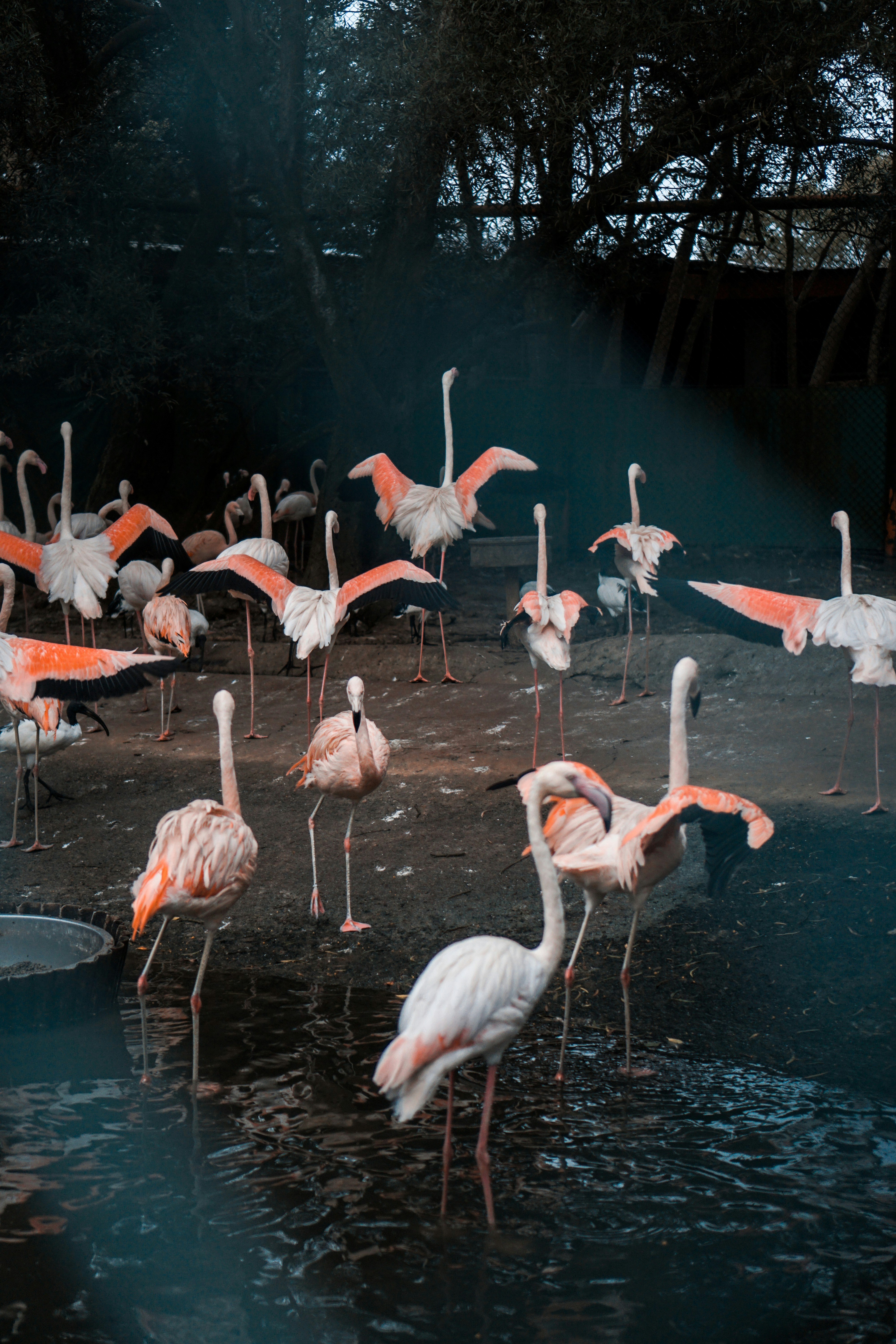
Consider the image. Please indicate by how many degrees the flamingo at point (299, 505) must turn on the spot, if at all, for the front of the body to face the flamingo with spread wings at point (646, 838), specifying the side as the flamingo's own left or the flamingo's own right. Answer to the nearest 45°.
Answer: approximately 90° to the flamingo's own right

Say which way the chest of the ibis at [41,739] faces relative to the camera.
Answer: to the viewer's right

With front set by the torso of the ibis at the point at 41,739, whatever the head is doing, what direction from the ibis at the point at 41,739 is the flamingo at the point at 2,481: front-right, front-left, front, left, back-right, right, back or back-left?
left

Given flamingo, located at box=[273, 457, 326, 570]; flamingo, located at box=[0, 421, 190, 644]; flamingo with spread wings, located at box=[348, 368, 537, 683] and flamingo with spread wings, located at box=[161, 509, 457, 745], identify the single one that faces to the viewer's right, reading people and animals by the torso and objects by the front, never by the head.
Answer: flamingo, located at box=[273, 457, 326, 570]

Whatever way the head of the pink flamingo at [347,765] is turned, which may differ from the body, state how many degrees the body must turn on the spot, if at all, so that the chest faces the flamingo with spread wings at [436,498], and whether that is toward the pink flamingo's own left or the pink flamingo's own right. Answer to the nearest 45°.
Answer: approximately 135° to the pink flamingo's own left

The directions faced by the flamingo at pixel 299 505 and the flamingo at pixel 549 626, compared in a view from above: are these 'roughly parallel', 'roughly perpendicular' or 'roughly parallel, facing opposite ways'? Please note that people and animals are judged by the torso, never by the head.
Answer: roughly perpendicular

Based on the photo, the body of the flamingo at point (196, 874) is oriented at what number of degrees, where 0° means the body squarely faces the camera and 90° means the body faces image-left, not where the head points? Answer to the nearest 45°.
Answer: approximately 225°
